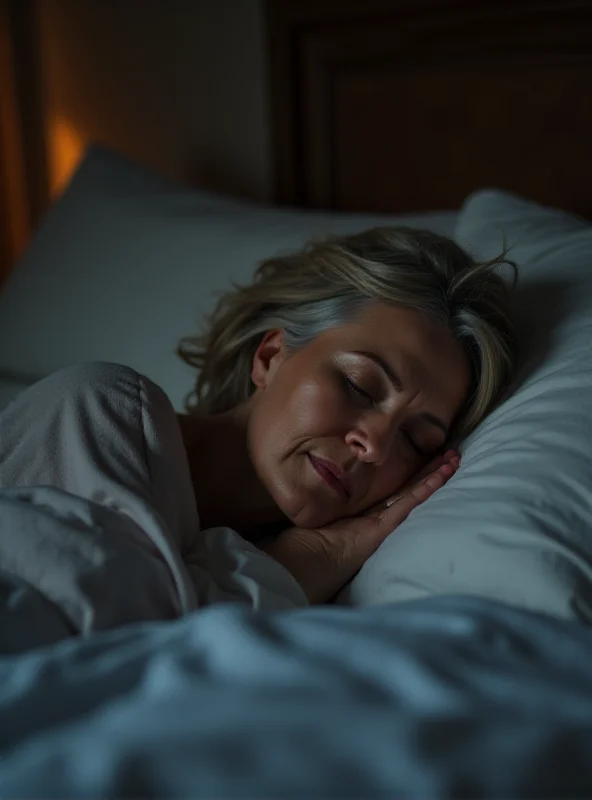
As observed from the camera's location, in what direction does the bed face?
facing the viewer
